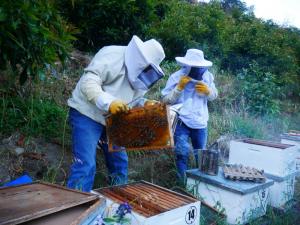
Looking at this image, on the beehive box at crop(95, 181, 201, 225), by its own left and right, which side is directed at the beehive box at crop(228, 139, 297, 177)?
left

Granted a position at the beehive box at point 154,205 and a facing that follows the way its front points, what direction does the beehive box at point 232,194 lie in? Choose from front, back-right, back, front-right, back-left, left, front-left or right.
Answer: left

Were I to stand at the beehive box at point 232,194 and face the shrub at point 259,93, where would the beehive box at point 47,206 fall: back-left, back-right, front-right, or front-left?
back-left

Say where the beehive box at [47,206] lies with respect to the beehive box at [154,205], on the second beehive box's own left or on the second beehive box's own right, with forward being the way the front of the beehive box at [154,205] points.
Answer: on the second beehive box's own right

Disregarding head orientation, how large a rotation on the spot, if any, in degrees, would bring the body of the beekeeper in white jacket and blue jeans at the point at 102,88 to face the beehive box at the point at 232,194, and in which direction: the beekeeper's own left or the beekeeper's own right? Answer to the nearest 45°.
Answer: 0° — they already face it

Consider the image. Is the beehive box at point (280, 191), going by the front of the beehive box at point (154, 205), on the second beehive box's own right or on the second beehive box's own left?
on the second beehive box's own left

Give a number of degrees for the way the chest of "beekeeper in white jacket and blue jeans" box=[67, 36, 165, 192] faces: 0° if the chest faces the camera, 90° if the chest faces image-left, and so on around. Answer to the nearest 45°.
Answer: approximately 270°

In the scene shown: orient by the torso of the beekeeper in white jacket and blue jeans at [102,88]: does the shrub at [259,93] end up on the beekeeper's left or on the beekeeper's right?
on the beekeeper's left

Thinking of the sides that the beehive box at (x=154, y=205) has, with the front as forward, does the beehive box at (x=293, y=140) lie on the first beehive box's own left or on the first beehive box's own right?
on the first beehive box's own left

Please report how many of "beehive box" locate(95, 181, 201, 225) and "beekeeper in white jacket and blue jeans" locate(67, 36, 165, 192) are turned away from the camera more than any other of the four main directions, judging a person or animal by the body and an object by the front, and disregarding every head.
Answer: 0

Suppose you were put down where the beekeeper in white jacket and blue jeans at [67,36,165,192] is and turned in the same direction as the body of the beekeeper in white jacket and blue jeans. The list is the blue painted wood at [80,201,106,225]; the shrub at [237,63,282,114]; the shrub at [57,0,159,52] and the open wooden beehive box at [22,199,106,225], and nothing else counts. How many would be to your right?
2
